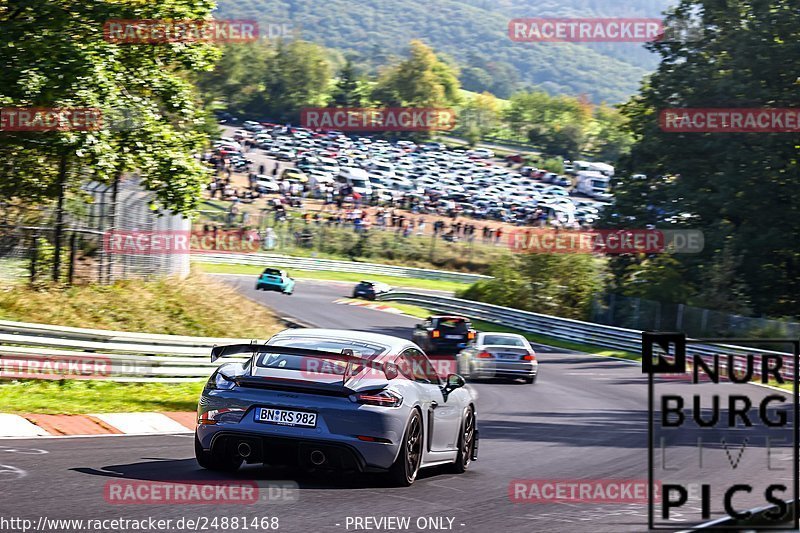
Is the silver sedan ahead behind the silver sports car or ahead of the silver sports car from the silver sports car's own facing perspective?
ahead

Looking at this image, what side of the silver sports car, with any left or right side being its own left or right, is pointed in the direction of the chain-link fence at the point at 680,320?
front

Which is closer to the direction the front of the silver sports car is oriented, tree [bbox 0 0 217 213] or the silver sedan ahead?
the silver sedan ahead

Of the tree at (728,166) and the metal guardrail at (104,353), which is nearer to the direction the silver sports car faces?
the tree

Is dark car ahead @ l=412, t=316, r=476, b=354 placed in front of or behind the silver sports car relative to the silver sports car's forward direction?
in front

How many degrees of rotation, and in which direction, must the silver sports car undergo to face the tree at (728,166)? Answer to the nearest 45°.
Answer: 0° — it already faces it

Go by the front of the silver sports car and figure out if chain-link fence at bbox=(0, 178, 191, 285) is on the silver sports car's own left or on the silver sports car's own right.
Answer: on the silver sports car's own left

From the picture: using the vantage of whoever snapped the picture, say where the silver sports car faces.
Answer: facing away from the viewer and to the right of the viewer
